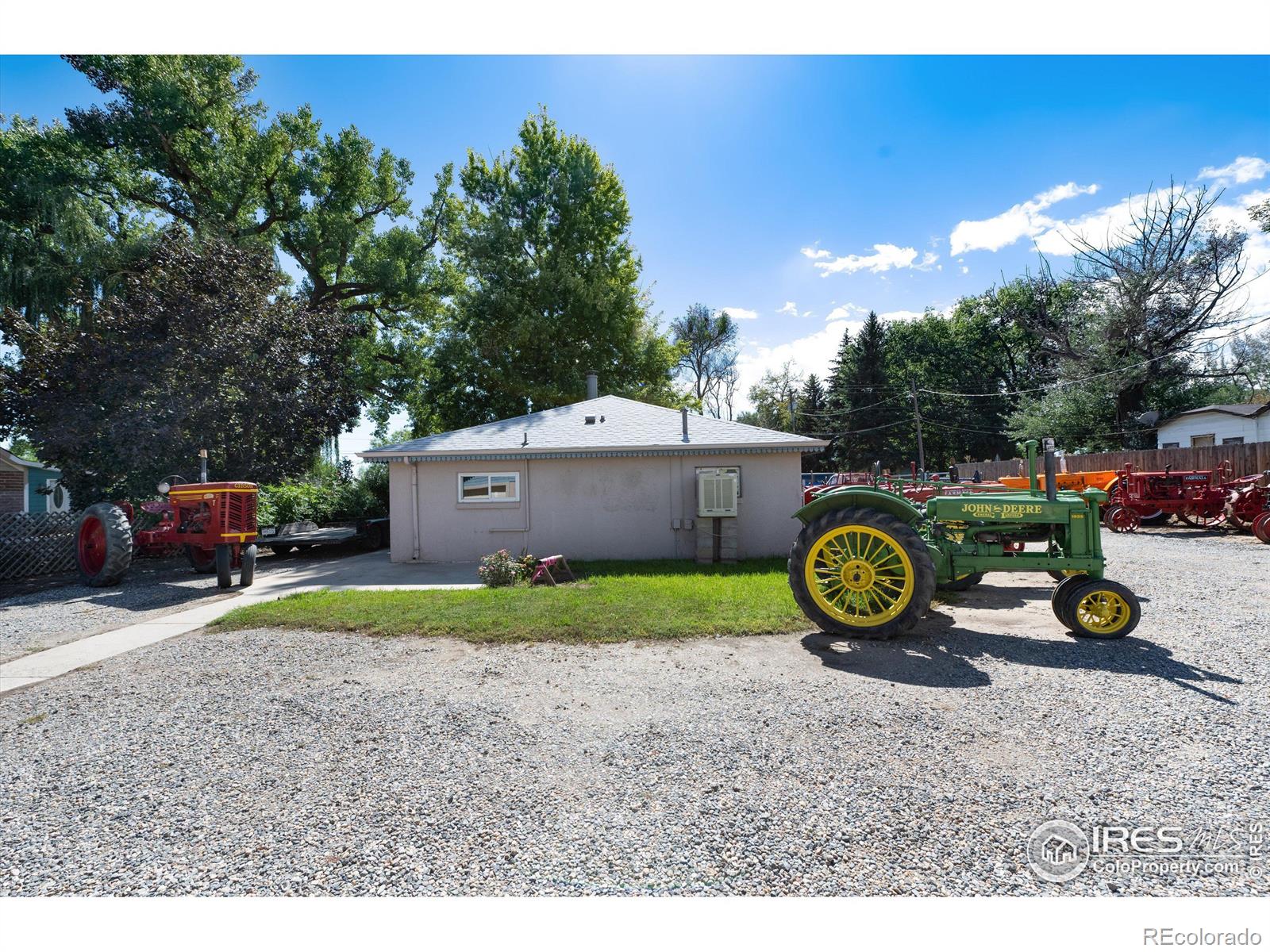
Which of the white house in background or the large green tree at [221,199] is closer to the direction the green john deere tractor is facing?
the white house in background

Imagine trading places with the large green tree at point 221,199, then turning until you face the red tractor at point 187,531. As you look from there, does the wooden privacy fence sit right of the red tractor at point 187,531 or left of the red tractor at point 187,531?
left

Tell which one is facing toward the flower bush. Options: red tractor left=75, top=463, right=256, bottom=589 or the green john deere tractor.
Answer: the red tractor

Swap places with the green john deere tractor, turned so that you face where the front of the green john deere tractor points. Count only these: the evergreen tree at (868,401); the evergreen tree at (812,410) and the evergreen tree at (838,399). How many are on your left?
3

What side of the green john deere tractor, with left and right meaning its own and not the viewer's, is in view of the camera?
right

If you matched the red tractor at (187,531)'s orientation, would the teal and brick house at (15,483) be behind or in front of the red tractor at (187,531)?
behind

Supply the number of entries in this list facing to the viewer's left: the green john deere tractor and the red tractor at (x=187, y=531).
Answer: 0

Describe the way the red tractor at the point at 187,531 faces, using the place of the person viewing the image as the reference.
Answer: facing the viewer and to the right of the viewer

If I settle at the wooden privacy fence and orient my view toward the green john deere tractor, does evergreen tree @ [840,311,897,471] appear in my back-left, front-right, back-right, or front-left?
back-right

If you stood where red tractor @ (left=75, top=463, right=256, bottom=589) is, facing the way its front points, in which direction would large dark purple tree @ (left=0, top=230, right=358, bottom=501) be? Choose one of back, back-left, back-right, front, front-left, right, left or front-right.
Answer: back-left

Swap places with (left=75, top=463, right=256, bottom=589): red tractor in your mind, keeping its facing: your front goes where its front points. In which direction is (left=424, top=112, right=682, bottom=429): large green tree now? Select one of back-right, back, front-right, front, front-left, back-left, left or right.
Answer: left
